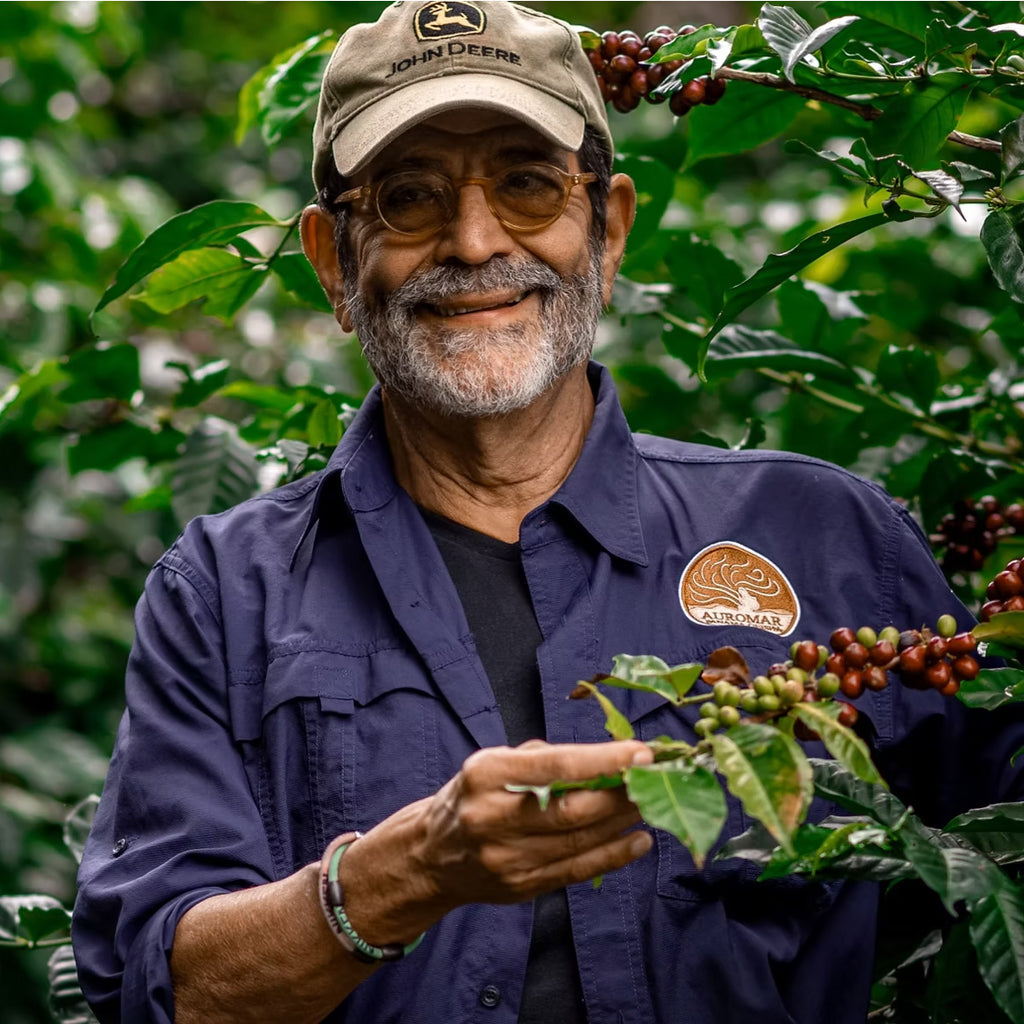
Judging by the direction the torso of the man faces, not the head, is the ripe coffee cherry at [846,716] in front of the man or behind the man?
in front

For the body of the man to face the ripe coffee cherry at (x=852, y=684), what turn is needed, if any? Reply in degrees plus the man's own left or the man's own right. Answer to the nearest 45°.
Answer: approximately 45° to the man's own left

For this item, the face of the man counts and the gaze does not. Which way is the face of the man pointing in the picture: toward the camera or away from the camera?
toward the camera

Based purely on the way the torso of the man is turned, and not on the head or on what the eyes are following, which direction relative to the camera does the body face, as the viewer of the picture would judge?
toward the camera

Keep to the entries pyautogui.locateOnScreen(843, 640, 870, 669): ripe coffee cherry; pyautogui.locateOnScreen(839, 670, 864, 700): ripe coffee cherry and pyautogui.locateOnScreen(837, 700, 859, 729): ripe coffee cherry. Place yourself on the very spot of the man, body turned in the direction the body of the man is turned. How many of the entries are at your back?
0

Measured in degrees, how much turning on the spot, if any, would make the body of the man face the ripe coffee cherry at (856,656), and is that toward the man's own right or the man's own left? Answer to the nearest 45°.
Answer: approximately 45° to the man's own left
